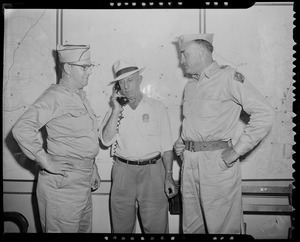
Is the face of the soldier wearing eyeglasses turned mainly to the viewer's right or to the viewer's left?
to the viewer's right

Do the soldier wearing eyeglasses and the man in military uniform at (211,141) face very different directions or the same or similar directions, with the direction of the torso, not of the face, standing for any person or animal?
very different directions

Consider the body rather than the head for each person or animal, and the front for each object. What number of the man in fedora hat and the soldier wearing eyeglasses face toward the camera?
1

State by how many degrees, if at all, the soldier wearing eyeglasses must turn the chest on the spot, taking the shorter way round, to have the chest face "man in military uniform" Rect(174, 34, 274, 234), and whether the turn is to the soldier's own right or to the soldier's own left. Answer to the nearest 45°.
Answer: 0° — they already face them

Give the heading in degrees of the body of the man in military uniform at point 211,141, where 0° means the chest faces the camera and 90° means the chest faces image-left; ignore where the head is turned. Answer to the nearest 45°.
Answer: approximately 45°

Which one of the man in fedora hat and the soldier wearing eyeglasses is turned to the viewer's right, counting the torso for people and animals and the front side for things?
the soldier wearing eyeglasses

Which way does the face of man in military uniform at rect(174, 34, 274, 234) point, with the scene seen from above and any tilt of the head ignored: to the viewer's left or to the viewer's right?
to the viewer's left

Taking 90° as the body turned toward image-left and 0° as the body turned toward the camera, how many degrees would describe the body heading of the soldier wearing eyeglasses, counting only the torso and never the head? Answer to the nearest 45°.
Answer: approximately 270°
